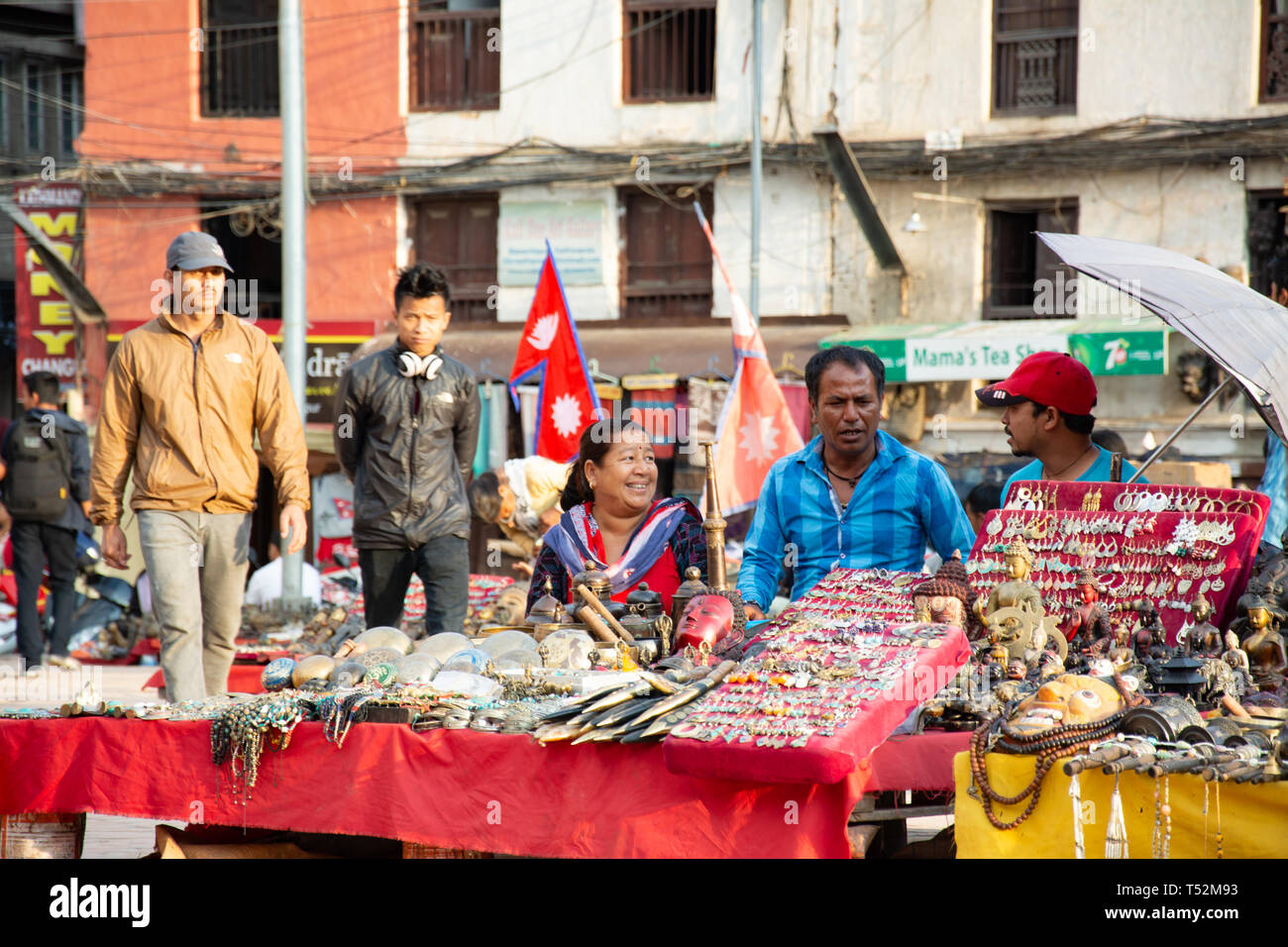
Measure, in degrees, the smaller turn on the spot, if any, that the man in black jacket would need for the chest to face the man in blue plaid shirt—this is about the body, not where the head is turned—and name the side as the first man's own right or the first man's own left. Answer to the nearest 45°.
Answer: approximately 45° to the first man's own left

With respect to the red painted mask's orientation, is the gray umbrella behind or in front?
behind

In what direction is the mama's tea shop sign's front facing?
toward the camera

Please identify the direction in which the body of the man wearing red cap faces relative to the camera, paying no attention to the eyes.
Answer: to the viewer's left

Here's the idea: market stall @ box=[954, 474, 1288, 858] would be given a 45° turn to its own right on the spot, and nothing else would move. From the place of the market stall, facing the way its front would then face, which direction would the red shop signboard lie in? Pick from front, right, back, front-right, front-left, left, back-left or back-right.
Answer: right

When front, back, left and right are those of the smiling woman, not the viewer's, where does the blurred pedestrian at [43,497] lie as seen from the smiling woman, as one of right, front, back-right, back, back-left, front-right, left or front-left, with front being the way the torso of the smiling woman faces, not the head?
back-right

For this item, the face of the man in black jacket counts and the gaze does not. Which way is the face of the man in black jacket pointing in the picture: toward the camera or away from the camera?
toward the camera

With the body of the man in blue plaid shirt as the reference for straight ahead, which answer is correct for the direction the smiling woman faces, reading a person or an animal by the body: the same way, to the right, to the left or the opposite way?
the same way

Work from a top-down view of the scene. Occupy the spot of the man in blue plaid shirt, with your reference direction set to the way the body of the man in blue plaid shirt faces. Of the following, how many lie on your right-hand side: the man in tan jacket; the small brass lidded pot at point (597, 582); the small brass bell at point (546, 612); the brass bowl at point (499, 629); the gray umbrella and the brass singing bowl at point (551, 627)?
5

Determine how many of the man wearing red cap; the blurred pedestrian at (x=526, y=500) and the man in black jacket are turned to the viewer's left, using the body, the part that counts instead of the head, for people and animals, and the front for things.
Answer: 2

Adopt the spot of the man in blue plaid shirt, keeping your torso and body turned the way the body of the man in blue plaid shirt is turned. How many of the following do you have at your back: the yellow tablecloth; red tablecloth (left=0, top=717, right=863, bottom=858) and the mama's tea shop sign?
1

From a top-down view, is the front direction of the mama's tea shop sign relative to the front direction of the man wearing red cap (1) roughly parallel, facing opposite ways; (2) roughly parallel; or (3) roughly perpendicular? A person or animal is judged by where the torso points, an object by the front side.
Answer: roughly perpendicular

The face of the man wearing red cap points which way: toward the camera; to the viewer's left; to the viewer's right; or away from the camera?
to the viewer's left

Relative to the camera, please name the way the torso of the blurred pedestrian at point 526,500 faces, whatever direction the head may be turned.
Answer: to the viewer's left

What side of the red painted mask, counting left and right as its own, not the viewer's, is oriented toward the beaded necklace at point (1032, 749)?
left

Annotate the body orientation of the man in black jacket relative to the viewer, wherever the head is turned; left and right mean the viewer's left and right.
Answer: facing the viewer

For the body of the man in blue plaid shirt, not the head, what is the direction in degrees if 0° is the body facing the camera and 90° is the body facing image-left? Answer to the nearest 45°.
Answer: approximately 0°

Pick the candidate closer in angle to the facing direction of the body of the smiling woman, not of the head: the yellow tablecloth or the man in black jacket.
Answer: the yellow tablecloth

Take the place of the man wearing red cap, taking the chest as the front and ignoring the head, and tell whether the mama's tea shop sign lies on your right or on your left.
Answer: on your right
